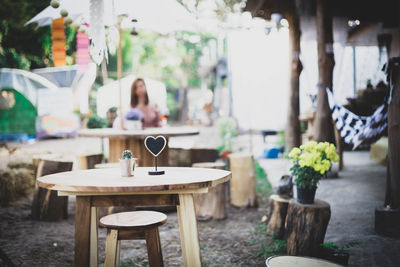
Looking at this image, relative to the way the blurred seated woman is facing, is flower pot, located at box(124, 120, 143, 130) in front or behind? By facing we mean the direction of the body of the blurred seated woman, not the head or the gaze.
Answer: in front

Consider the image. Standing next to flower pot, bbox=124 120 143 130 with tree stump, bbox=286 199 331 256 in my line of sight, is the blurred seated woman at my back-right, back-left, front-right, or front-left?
back-left

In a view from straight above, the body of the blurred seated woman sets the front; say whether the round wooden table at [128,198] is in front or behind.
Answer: in front

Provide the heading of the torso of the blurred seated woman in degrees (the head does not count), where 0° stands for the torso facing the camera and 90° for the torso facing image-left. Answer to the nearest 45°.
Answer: approximately 0°

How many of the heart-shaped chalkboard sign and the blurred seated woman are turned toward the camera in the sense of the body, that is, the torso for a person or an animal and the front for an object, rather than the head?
2

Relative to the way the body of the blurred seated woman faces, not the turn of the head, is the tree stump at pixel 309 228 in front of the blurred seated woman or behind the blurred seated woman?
in front

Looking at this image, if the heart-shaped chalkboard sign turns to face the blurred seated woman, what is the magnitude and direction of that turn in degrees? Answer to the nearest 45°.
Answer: approximately 180°
